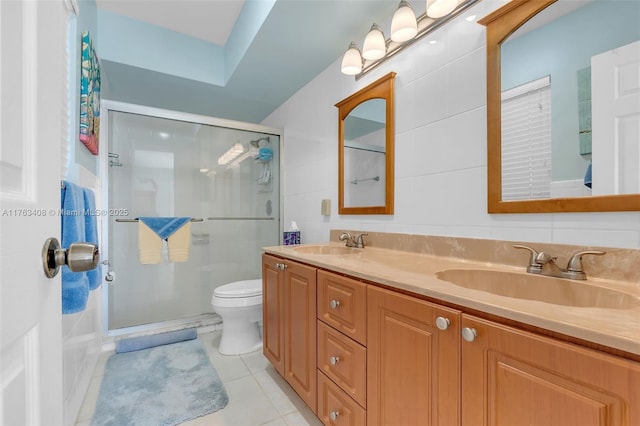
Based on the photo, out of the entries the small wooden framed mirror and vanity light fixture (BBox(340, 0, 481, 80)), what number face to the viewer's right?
0

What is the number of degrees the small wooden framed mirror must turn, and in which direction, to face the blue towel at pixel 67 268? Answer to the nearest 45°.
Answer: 0° — it already faces it

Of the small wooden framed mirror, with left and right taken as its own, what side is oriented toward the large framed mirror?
left

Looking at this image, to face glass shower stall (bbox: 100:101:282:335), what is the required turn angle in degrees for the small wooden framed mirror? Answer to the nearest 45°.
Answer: approximately 45° to its right

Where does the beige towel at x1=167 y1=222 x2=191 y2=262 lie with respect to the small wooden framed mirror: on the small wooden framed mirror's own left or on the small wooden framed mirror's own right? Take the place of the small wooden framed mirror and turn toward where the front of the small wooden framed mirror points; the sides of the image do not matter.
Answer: on the small wooden framed mirror's own right

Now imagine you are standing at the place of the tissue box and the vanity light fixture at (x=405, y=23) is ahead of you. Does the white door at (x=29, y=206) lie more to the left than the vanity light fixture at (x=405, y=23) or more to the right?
right

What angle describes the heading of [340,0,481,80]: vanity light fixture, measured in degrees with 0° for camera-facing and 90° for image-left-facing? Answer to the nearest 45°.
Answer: approximately 45°

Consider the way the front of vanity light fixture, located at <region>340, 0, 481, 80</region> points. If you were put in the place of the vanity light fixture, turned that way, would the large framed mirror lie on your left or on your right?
on your left

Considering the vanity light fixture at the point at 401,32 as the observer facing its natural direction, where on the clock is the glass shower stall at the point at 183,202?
The glass shower stall is roughly at 2 o'clock from the vanity light fixture.

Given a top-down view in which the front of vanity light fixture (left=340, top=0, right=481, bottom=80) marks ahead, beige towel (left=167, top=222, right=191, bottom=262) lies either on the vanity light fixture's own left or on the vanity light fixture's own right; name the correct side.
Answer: on the vanity light fixture's own right

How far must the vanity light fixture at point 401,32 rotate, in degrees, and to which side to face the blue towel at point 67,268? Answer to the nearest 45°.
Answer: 0° — it already faces it
